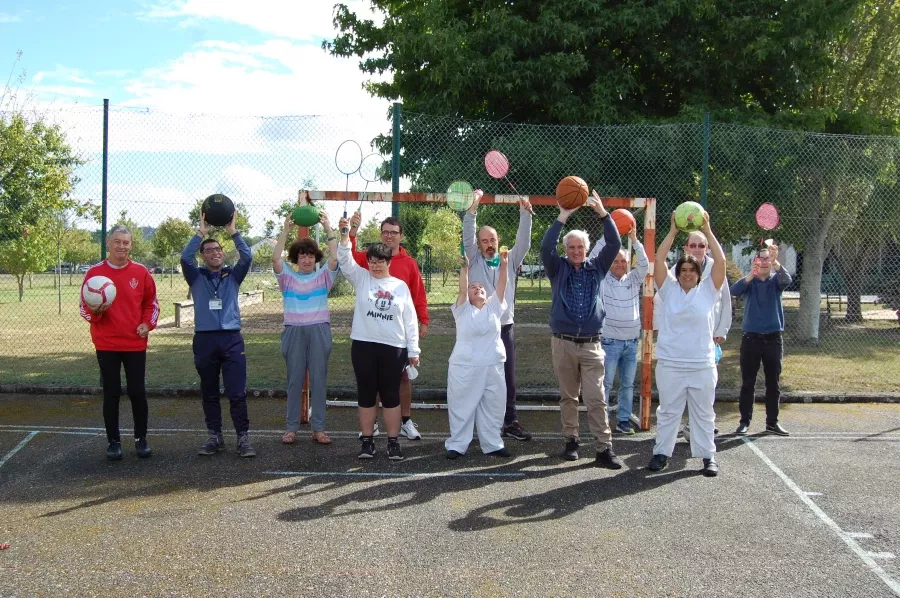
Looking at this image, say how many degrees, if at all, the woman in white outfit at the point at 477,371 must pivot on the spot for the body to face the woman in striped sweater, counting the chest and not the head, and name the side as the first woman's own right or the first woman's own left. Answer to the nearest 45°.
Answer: approximately 90° to the first woman's own right

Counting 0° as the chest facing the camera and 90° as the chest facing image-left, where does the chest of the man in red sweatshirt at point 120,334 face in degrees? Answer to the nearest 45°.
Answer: approximately 0°

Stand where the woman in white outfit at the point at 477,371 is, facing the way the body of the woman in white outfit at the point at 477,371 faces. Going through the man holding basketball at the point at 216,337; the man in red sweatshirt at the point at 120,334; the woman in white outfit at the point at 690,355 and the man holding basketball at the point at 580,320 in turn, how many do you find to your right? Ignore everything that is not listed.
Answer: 2

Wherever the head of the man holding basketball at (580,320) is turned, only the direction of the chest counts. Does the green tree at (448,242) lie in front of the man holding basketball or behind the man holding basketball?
behind

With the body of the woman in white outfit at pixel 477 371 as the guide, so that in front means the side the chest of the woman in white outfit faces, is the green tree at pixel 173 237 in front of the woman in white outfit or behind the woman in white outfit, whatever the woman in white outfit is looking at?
behind

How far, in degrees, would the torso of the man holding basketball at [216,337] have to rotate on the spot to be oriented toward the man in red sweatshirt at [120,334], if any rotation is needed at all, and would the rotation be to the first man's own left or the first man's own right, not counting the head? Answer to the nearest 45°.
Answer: approximately 90° to the first man's own right

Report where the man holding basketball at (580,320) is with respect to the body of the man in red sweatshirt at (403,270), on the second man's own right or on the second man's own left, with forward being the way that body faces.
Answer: on the second man's own left

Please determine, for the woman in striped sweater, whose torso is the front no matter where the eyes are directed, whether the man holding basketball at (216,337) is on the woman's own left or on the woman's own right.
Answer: on the woman's own right

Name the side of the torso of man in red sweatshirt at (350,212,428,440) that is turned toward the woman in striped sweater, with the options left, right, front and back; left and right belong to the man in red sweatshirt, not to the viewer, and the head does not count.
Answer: right
